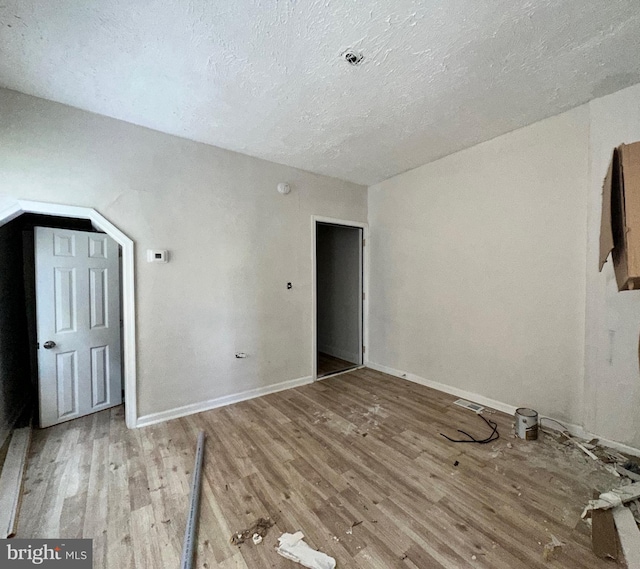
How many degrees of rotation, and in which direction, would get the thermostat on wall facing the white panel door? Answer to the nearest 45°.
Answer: approximately 135° to its right

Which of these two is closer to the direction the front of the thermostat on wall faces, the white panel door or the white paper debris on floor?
the white paper debris on floor

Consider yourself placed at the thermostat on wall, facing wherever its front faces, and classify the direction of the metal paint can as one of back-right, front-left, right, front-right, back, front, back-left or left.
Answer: front-left

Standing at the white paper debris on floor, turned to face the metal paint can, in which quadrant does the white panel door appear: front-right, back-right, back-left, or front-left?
back-left

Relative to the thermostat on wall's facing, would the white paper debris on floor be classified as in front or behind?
in front

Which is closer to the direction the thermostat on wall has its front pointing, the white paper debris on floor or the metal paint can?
the white paper debris on floor

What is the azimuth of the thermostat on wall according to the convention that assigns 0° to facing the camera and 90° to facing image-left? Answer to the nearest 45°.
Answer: approximately 0°

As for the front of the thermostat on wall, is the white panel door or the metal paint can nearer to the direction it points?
the metal paint can
